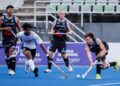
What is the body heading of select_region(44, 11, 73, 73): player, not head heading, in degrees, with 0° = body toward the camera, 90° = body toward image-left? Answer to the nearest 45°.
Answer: approximately 0°

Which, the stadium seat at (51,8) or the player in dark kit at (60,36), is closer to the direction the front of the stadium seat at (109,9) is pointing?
the player in dark kit

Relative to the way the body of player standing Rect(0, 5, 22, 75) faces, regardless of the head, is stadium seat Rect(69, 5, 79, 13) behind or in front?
behind

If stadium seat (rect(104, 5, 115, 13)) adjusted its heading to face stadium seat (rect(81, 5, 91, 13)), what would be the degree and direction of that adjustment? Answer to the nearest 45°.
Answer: approximately 90° to its right

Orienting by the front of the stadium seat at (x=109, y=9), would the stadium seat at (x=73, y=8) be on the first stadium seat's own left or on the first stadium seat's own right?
on the first stadium seat's own right

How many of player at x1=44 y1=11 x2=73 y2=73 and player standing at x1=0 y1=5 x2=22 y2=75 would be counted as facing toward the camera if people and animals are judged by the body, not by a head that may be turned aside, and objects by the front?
2

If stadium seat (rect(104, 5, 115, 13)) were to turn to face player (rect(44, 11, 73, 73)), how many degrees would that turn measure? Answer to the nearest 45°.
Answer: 0° — it already faces them
